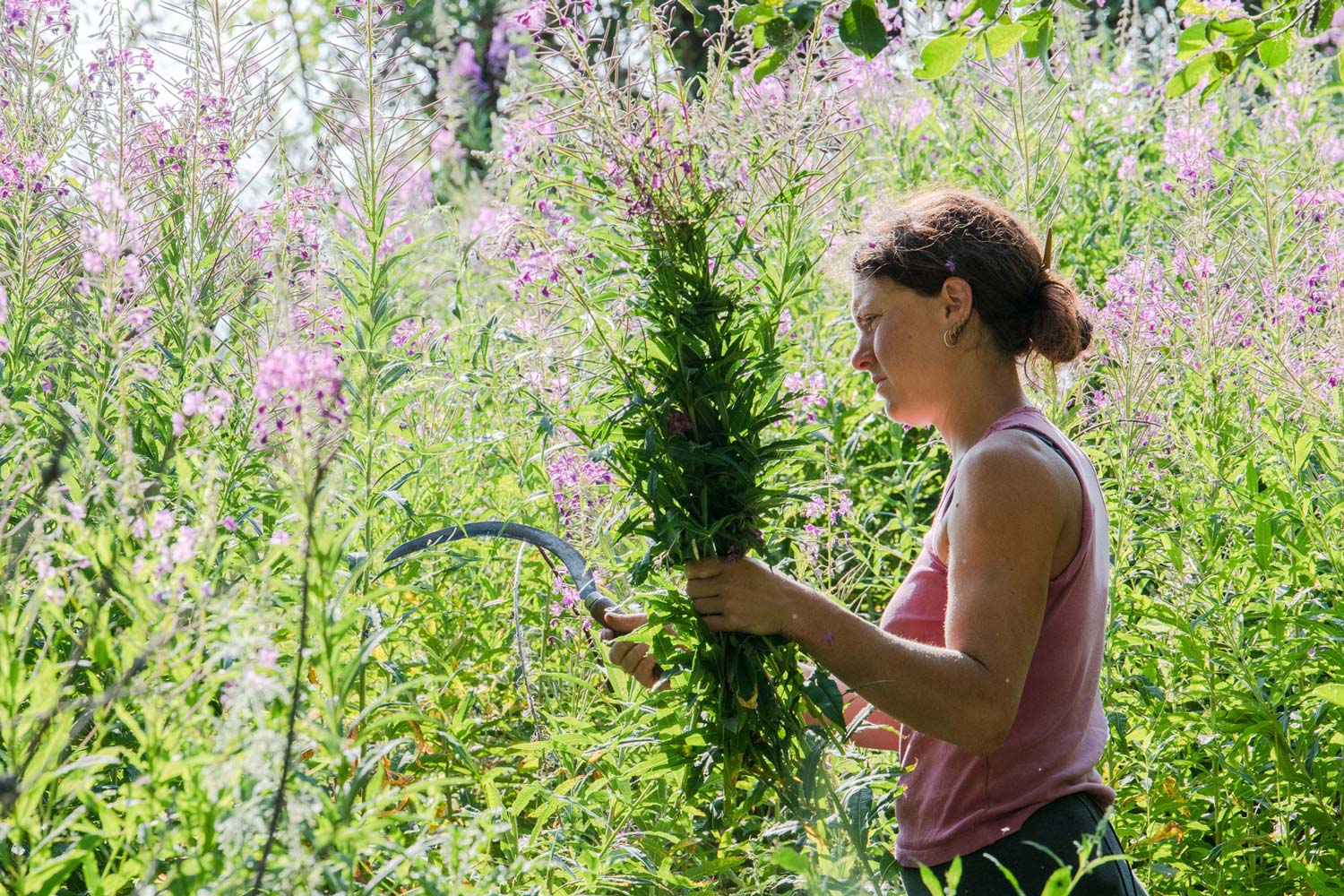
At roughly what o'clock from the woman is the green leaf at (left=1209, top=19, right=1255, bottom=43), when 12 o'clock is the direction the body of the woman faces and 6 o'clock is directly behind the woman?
The green leaf is roughly at 4 o'clock from the woman.

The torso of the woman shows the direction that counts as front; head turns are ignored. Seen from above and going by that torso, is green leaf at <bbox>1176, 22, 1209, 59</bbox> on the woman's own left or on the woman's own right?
on the woman's own right

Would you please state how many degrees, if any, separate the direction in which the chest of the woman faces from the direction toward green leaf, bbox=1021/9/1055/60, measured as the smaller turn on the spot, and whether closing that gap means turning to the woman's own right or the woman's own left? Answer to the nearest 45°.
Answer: approximately 90° to the woman's own right

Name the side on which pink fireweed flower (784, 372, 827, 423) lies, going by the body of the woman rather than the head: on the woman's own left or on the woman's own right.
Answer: on the woman's own right

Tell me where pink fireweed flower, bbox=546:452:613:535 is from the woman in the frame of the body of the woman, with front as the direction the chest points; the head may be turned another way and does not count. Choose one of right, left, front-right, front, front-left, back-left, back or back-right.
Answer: front-right

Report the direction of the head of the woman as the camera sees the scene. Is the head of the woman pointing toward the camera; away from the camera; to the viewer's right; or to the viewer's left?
to the viewer's left

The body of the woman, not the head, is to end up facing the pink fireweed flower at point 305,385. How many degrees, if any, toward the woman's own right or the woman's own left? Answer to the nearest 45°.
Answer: approximately 45° to the woman's own left

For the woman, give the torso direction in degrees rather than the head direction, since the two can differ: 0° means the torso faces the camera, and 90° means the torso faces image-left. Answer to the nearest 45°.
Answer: approximately 90°

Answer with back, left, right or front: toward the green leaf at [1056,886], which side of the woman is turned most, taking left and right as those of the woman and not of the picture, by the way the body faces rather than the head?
left
